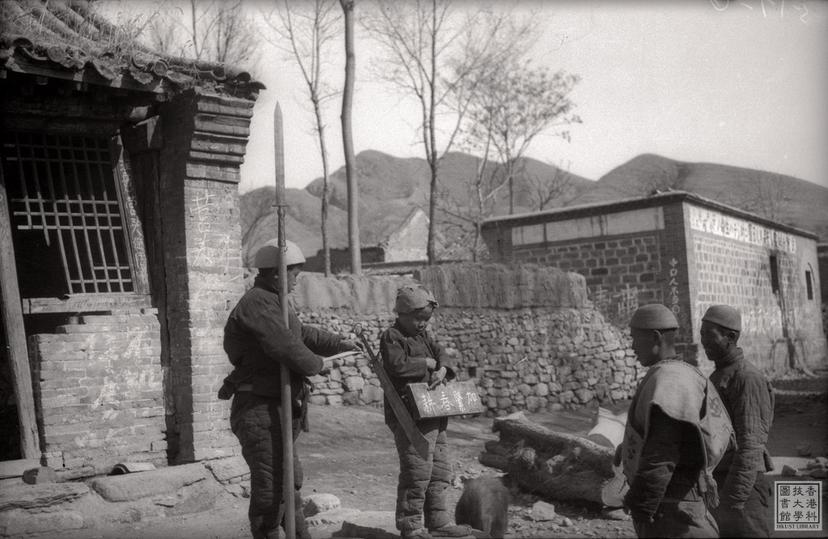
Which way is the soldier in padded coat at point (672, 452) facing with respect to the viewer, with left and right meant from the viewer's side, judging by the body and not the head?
facing to the left of the viewer

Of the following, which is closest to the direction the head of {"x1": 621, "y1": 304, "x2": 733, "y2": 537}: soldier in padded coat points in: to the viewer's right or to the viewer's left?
to the viewer's left

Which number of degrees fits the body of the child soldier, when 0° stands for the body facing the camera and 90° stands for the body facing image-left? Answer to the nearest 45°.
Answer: approximately 315°

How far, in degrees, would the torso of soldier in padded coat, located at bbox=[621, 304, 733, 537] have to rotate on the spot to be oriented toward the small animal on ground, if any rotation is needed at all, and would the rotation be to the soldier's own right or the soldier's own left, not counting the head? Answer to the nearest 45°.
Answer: approximately 45° to the soldier's own right

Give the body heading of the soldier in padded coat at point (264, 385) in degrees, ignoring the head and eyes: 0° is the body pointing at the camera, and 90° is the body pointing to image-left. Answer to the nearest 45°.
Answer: approximately 270°

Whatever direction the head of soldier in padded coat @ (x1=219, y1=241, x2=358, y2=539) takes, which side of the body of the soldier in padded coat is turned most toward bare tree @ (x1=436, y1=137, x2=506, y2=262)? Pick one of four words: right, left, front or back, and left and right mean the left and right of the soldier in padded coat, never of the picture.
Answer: left

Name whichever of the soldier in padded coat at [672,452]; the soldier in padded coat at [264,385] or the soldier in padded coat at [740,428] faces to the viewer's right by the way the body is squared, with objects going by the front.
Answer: the soldier in padded coat at [264,385]

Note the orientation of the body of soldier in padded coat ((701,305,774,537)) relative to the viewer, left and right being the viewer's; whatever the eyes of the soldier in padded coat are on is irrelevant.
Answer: facing to the left of the viewer

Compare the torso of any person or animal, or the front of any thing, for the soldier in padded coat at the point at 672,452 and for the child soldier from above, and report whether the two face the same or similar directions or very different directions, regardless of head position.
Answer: very different directions

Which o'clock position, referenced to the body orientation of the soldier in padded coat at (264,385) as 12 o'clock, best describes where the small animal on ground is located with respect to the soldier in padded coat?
The small animal on ground is roughly at 11 o'clock from the soldier in padded coat.
